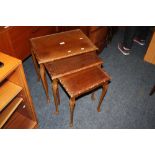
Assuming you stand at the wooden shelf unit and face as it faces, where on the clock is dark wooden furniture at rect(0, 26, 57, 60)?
The dark wooden furniture is roughly at 8 o'clock from the wooden shelf unit.

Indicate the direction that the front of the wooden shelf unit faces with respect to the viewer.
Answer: facing the viewer and to the right of the viewer

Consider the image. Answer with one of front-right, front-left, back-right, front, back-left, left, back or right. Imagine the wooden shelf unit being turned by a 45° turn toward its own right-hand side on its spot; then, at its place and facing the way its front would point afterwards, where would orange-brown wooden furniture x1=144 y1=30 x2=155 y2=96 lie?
left

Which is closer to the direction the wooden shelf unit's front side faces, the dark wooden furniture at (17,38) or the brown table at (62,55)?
the brown table
